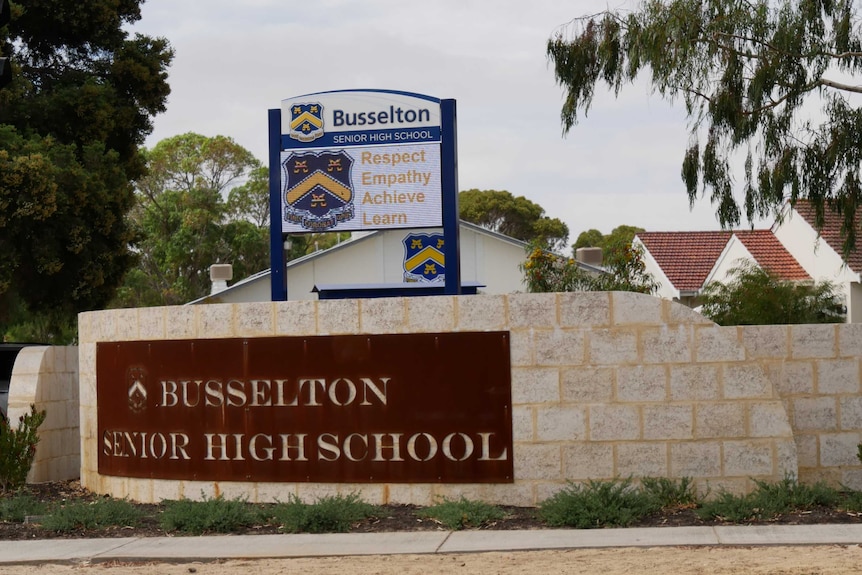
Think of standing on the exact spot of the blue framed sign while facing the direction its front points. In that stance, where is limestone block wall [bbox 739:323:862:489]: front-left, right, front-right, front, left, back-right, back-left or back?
front-left

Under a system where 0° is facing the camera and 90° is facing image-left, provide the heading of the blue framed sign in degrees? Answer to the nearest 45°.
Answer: approximately 0°

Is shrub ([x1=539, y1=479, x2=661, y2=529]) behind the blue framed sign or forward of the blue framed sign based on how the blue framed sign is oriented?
forward

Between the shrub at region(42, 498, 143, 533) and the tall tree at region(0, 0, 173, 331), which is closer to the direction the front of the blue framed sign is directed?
the shrub

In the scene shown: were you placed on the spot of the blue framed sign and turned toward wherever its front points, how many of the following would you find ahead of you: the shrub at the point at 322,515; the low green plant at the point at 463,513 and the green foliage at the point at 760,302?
2

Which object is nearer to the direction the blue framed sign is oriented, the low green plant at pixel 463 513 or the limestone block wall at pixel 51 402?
the low green plant

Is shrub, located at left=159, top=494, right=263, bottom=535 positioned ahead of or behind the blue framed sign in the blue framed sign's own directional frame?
ahead

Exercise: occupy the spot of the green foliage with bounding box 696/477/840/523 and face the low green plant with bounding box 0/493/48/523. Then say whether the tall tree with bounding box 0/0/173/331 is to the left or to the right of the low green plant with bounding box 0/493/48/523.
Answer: right

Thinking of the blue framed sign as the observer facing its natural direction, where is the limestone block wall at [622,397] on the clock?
The limestone block wall is roughly at 11 o'clock from the blue framed sign.

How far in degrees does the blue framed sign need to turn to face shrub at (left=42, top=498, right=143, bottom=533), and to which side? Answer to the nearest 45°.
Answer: approximately 45° to its right

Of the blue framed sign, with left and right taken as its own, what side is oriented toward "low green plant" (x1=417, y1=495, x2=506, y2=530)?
front

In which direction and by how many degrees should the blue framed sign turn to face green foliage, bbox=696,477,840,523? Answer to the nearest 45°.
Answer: approximately 45° to its left

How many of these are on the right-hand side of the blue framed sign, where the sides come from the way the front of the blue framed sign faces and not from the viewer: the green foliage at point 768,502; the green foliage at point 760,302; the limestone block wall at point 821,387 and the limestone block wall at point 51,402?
1

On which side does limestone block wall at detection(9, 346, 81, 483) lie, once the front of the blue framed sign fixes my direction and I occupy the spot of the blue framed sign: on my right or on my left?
on my right

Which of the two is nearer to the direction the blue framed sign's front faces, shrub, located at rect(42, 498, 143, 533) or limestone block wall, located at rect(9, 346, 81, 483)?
the shrub

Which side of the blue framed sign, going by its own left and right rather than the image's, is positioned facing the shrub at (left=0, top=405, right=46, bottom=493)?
right
